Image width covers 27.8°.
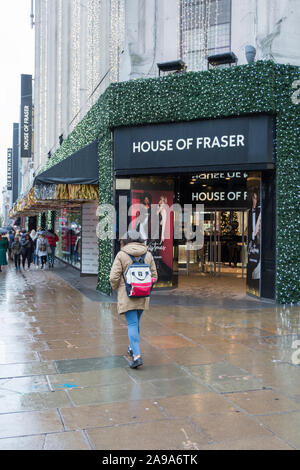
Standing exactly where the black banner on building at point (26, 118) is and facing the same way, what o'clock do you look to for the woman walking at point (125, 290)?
The woman walking is roughly at 12 o'clock from the black banner on building.

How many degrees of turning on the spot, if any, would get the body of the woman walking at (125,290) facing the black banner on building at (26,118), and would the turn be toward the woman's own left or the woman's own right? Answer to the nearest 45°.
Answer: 0° — they already face it

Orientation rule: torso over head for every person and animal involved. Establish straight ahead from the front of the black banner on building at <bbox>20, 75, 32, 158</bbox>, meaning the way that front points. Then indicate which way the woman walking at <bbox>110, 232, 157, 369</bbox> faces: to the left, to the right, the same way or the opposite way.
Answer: the opposite way

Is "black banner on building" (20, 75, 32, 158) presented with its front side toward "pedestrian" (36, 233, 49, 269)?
yes

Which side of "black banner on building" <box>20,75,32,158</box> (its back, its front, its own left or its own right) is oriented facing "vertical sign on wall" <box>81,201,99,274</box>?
front

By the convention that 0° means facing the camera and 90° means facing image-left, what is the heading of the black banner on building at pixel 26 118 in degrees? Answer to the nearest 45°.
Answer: approximately 0°

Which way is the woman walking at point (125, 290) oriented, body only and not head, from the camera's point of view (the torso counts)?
away from the camera
